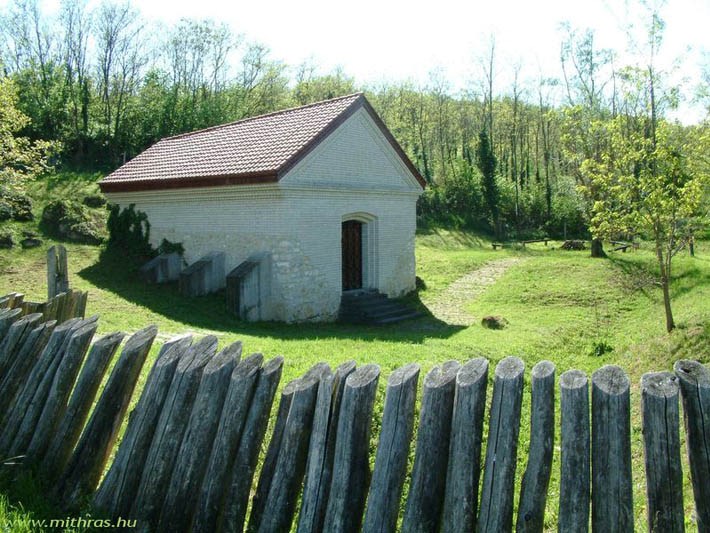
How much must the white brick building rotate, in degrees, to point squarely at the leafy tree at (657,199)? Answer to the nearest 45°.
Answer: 0° — it already faces it

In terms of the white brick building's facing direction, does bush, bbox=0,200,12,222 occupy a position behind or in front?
behind

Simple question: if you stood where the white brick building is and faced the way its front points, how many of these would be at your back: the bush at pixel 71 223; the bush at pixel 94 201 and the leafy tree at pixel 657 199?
2

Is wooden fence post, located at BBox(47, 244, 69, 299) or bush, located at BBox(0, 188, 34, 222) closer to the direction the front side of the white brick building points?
the wooden fence post

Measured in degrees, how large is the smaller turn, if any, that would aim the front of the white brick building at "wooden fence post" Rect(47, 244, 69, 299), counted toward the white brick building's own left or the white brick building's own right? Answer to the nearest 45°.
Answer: approximately 90° to the white brick building's own right

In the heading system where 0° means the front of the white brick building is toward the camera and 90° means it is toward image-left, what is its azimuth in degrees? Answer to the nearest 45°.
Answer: approximately 315°

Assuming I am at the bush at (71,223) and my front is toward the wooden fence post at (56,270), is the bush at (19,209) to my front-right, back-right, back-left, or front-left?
back-right

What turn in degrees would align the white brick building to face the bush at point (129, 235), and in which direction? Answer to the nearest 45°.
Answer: approximately 180°

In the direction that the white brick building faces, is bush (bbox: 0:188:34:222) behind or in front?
behind

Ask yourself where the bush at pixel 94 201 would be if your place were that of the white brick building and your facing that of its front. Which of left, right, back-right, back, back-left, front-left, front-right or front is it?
back

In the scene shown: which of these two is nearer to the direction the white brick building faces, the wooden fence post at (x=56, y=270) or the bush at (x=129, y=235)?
the wooden fence post

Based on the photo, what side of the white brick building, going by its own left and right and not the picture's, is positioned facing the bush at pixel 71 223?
back
